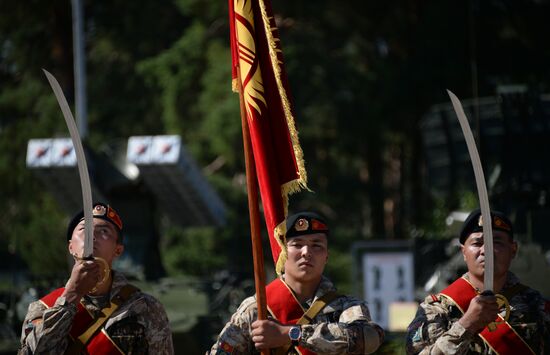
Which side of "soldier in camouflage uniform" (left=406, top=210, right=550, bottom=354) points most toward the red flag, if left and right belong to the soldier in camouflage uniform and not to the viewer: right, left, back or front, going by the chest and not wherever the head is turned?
right

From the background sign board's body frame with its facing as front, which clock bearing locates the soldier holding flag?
The soldier holding flag is roughly at 12 o'clock from the background sign board.

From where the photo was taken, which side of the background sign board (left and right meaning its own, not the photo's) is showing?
front

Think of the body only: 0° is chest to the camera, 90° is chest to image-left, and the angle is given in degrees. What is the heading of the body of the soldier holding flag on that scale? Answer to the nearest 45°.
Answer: approximately 0°

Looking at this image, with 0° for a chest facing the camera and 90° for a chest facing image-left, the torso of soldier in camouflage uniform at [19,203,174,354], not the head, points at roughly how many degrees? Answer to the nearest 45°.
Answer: approximately 0°

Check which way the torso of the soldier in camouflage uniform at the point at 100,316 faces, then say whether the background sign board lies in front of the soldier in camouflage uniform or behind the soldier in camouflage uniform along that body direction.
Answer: behind

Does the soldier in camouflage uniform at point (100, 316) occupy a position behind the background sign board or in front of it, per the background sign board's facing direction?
in front

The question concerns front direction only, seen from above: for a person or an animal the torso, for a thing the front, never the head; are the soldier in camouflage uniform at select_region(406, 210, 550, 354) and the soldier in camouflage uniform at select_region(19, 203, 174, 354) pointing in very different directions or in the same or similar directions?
same or similar directions

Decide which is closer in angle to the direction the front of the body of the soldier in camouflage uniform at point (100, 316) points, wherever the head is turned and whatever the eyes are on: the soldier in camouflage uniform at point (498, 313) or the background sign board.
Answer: the soldier in camouflage uniform
